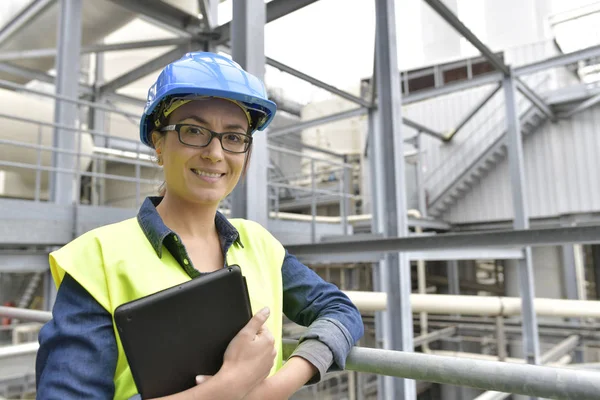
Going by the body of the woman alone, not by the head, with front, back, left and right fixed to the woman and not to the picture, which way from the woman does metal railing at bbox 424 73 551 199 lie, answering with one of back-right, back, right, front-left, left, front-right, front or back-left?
left

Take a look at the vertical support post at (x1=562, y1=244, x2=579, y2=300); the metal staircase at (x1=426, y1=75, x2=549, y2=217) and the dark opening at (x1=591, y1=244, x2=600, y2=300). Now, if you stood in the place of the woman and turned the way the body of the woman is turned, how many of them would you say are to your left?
3

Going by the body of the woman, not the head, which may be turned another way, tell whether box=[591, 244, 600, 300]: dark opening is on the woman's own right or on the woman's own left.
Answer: on the woman's own left

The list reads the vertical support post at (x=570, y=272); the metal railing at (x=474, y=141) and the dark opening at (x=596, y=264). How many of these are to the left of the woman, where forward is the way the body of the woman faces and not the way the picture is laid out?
3

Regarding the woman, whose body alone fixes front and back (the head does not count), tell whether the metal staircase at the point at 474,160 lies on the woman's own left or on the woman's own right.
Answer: on the woman's own left
